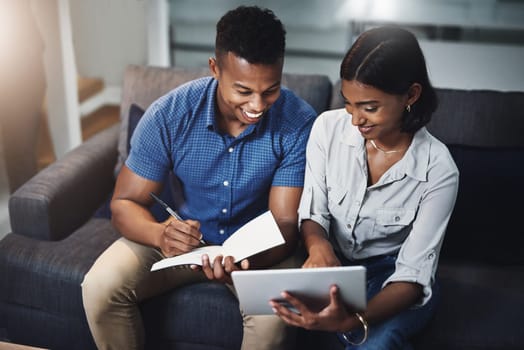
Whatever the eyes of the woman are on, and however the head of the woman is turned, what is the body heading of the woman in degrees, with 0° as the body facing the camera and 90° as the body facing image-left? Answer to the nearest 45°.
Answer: approximately 45°
